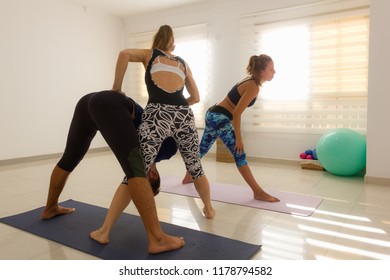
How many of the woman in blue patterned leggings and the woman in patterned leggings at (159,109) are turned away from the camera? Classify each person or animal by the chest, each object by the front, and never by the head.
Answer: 1

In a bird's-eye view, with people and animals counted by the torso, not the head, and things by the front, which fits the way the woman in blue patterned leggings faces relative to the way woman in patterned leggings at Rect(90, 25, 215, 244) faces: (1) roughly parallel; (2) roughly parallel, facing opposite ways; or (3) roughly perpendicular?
roughly perpendicular

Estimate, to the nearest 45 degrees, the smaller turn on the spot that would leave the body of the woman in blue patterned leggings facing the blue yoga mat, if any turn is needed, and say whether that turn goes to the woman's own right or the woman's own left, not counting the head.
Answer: approximately 135° to the woman's own right

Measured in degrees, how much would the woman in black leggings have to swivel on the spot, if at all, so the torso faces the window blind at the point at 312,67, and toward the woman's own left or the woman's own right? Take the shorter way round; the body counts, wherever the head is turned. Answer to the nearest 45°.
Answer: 0° — they already face it

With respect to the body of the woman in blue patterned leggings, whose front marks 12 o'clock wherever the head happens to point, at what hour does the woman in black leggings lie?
The woman in black leggings is roughly at 4 o'clock from the woman in blue patterned leggings.

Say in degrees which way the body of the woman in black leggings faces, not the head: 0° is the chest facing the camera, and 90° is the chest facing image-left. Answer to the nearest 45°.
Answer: approximately 225°

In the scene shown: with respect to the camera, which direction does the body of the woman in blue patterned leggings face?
to the viewer's right

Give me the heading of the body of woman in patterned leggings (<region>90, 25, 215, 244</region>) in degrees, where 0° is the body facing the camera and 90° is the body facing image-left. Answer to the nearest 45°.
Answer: approximately 180°

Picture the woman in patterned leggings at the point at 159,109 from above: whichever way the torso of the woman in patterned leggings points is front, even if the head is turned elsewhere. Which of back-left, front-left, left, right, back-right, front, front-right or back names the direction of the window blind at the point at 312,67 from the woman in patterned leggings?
front-right

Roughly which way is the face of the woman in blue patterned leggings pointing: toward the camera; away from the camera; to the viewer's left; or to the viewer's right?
to the viewer's right

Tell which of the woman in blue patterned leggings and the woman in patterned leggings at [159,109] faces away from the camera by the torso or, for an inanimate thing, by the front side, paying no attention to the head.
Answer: the woman in patterned leggings

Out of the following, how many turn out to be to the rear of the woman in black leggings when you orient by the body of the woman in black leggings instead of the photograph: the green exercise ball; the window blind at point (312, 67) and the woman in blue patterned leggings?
0
